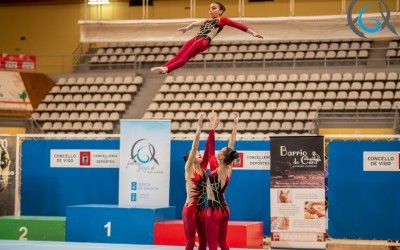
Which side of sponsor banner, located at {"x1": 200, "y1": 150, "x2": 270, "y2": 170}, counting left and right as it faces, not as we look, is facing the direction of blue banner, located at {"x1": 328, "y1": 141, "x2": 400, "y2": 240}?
left

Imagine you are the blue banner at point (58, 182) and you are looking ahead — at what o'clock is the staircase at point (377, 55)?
The staircase is roughly at 8 o'clock from the blue banner.

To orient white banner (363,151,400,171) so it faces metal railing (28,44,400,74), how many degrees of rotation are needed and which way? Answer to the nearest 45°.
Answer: approximately 135° to its right

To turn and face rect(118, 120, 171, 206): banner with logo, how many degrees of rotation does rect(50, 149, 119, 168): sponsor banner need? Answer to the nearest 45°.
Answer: approximately 45° to its left

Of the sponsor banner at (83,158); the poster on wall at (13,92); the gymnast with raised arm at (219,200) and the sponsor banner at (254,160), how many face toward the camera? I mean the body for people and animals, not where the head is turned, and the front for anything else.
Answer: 3

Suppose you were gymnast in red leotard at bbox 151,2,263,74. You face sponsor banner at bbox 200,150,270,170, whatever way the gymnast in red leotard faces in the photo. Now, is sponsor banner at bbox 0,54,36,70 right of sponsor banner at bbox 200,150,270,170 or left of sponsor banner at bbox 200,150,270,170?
left

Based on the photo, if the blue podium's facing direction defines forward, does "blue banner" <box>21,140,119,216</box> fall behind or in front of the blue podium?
behind

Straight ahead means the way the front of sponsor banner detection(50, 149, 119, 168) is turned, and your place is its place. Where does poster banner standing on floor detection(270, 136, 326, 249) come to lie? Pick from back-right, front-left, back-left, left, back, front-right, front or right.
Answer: front-left
